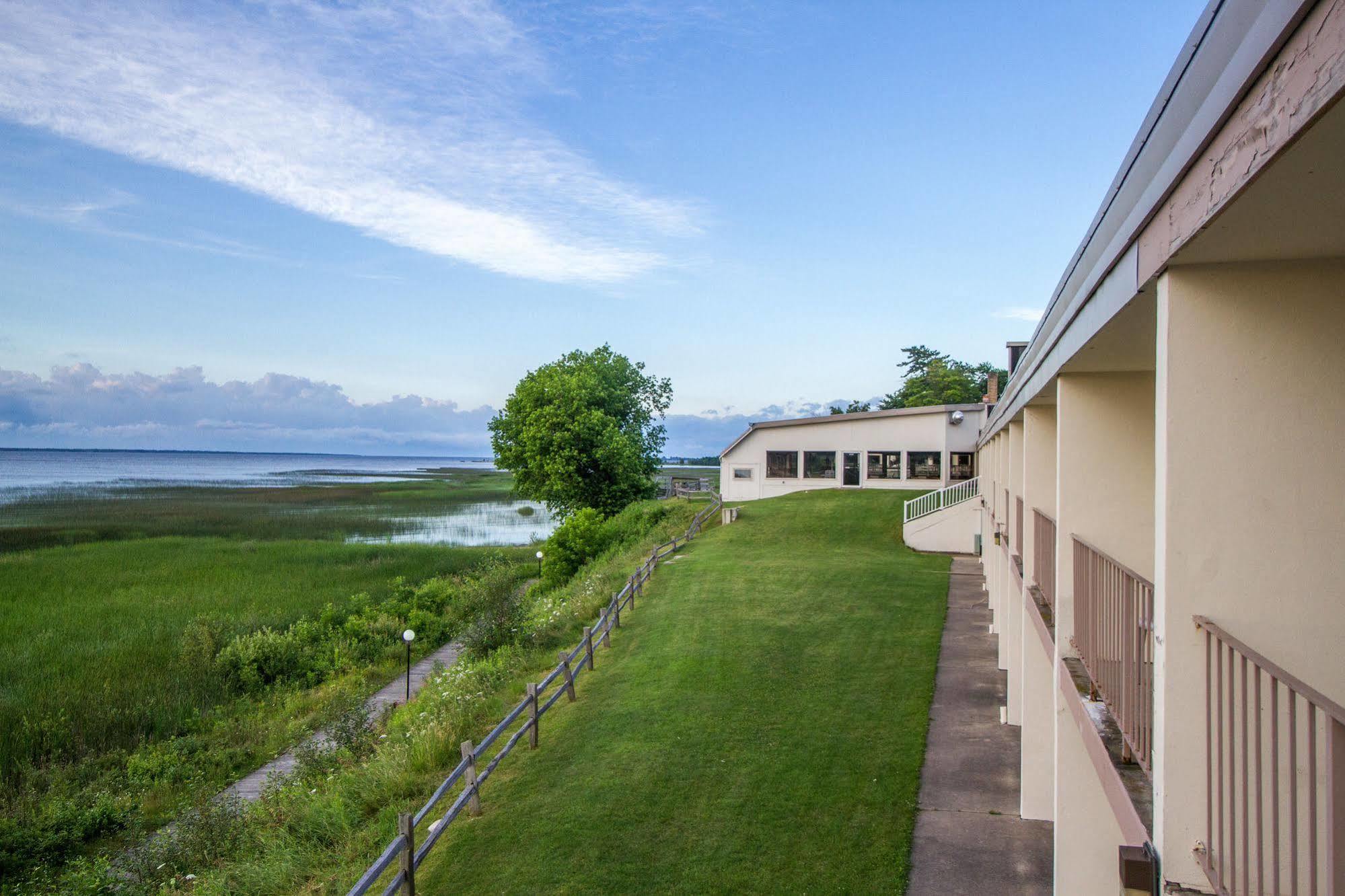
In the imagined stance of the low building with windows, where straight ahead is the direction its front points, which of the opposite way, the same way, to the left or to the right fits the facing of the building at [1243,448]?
to the right

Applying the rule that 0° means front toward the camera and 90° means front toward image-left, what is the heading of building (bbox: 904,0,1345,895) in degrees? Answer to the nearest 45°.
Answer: approximately 90°

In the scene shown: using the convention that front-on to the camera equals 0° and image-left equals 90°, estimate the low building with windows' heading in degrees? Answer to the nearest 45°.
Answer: approximately 0°

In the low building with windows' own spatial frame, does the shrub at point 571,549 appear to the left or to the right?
on its right

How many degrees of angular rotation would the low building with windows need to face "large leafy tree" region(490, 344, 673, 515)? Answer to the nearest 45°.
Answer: approximately 90° to its right

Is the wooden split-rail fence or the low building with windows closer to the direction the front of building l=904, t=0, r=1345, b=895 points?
the wooden split-rail fence

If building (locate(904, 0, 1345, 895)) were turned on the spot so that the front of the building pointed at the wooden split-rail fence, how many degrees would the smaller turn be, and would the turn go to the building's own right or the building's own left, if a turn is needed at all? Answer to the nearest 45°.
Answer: approximately 45° to the building's own right

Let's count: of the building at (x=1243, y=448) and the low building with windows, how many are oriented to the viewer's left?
1

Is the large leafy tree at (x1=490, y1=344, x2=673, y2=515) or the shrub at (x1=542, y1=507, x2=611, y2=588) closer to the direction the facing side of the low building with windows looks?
the shrub

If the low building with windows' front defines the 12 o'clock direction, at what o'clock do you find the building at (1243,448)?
The building is roughly at 12 o'clock from the low building with windows.

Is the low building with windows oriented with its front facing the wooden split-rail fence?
yes
